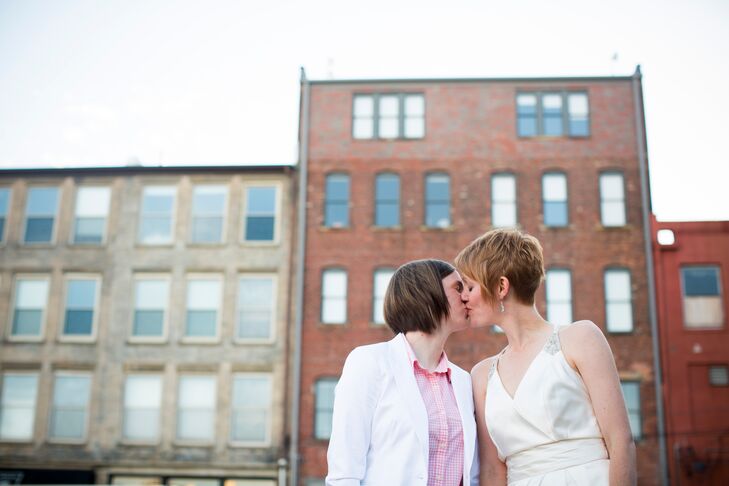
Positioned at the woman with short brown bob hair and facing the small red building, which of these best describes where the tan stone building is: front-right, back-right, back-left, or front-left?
front-left

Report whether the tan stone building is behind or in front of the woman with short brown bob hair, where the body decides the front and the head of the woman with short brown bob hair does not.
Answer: behind

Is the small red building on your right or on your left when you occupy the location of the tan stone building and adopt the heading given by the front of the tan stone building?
on your left

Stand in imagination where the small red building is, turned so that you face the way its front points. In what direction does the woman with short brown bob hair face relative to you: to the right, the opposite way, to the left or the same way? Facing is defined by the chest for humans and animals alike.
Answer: to the left

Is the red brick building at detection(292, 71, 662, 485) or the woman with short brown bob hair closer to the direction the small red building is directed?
the woman with short brown bob hair

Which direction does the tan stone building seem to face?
toward the camera

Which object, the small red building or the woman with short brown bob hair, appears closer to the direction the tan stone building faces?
the woman with short brown bob hair

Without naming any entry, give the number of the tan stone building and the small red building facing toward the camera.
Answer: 2

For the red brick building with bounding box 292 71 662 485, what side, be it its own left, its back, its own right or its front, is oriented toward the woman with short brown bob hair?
front

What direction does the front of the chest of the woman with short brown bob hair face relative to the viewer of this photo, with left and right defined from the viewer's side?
facing the viewer and to the right of the viewer

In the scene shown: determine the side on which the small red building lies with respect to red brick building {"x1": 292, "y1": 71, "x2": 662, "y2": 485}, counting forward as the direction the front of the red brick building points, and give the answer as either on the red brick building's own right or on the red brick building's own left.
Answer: on the red brick building's own left

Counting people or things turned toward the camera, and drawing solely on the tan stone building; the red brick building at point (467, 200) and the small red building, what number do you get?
3

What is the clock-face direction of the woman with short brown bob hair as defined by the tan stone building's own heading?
The woman with short brown bob hair is roughly at 12 o'clock from the tan stone building.

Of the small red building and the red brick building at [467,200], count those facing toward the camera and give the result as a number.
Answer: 2

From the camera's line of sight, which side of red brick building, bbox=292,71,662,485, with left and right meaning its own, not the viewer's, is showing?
front

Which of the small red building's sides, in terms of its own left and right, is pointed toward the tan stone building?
right
